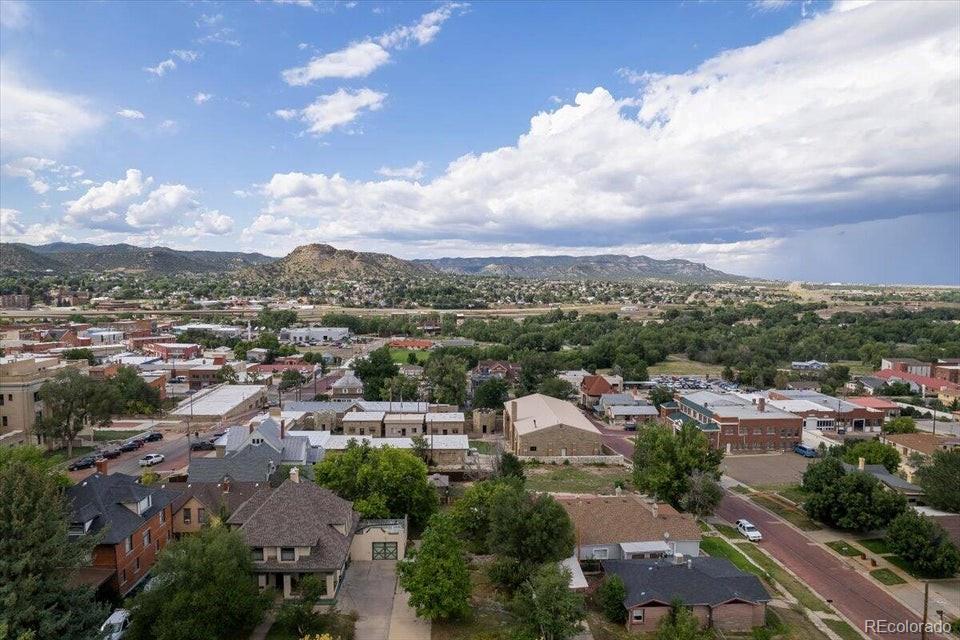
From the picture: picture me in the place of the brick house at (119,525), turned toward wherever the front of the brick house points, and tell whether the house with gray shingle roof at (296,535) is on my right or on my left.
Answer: on my left

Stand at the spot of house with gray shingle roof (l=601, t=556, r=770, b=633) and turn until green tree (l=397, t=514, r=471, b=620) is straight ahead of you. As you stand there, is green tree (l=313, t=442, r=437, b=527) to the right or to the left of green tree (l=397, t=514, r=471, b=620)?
right

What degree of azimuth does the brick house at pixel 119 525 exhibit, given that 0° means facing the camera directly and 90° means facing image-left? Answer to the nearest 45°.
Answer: approximately 45°

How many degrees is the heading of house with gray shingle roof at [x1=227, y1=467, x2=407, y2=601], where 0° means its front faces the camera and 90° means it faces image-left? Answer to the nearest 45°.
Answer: approximately 0°

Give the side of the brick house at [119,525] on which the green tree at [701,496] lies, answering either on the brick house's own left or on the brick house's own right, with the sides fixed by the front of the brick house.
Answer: on the brick house's own left
